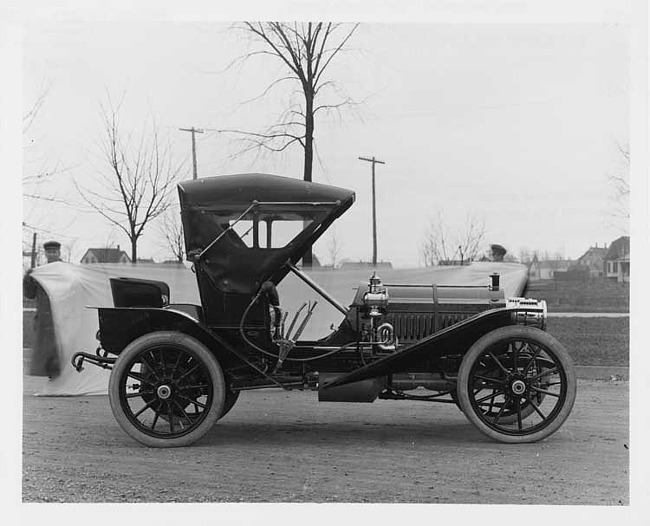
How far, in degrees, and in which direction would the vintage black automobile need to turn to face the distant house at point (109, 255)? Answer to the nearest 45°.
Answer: approximately 135° to its left

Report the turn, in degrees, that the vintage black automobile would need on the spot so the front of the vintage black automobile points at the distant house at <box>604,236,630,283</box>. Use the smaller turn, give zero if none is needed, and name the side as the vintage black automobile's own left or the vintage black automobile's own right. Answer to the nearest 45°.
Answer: approximately 45° to the vintage black automobile's own left

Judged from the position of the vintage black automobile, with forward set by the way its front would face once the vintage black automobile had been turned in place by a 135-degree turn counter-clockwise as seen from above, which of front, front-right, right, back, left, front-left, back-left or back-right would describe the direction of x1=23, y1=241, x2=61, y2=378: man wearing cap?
front

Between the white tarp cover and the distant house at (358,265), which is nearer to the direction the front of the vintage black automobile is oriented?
the distant house

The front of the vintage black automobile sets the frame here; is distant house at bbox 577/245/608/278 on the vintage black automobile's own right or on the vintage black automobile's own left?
on the vintage black automobile's own left

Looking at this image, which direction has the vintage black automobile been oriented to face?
to the viewer's right

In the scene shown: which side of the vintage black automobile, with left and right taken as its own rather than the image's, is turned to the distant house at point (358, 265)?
left
